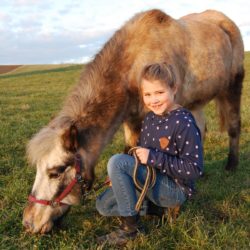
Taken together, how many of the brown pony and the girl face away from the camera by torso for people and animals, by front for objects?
0

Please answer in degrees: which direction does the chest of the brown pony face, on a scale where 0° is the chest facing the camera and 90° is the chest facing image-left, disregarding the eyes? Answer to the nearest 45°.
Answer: approximately 45°

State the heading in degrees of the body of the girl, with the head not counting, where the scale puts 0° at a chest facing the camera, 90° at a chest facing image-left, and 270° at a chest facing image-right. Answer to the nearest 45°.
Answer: approximately 45°

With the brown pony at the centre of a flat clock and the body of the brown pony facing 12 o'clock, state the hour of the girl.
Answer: The girl is roughly at 10 o'clock from the brown pony.
